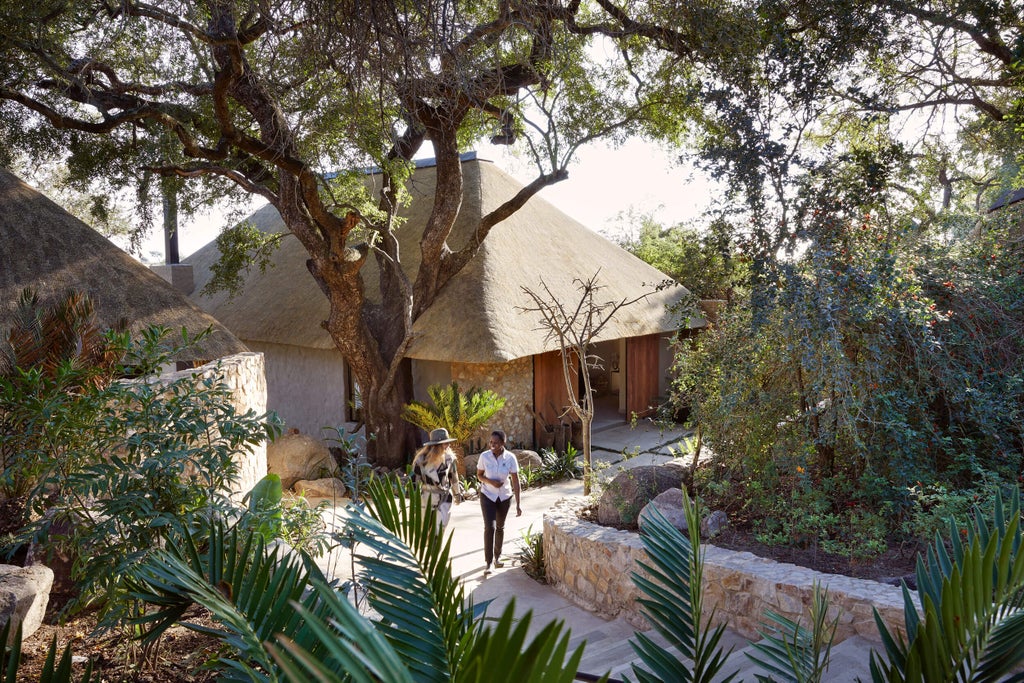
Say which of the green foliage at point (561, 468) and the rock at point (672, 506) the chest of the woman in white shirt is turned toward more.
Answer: the rock

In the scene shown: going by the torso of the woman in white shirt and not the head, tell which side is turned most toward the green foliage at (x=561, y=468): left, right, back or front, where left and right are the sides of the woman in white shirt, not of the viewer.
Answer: back

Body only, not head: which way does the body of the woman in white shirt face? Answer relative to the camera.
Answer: toward the camera

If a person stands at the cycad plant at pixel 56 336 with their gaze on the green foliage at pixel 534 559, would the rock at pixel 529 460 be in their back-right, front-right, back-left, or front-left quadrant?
front-left

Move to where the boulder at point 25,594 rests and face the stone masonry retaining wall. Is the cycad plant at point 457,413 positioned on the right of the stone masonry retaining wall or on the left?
left

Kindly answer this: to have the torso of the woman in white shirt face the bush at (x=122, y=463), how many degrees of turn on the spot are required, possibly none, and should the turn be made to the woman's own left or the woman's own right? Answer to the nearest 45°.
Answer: approximately 45° to the woman's own right

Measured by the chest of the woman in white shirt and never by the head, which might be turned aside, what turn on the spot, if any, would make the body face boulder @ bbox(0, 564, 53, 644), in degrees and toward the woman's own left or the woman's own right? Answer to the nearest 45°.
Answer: approximately 45° to the woman's own right

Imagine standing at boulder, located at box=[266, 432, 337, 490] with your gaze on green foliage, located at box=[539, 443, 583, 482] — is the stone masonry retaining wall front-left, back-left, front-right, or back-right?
front-right

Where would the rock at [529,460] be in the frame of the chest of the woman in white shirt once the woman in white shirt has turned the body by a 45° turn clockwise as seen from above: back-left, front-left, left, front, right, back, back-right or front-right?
back-right

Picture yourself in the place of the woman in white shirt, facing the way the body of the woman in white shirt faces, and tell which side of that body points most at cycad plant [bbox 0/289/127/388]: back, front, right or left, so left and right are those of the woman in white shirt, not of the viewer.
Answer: right

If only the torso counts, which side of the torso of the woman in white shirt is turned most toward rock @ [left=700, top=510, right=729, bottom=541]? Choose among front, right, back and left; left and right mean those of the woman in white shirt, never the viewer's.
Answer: left

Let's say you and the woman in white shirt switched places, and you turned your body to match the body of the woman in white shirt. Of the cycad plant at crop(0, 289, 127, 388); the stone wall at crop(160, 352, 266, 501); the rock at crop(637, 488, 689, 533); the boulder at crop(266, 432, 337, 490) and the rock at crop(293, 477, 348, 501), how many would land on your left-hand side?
1

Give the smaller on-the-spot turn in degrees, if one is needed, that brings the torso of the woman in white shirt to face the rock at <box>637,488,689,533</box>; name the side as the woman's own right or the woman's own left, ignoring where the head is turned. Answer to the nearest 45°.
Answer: approximately 90° to the woman's own left

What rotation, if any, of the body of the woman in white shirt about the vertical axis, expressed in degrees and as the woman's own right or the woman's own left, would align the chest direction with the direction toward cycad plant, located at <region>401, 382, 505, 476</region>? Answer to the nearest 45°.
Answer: approximately 180°
